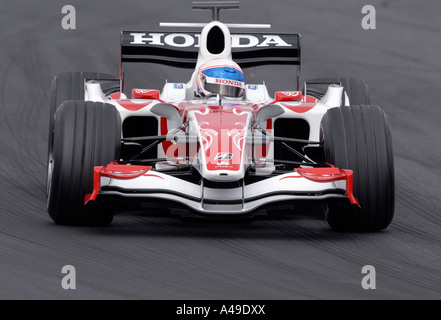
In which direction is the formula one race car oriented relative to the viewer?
toward the camera
